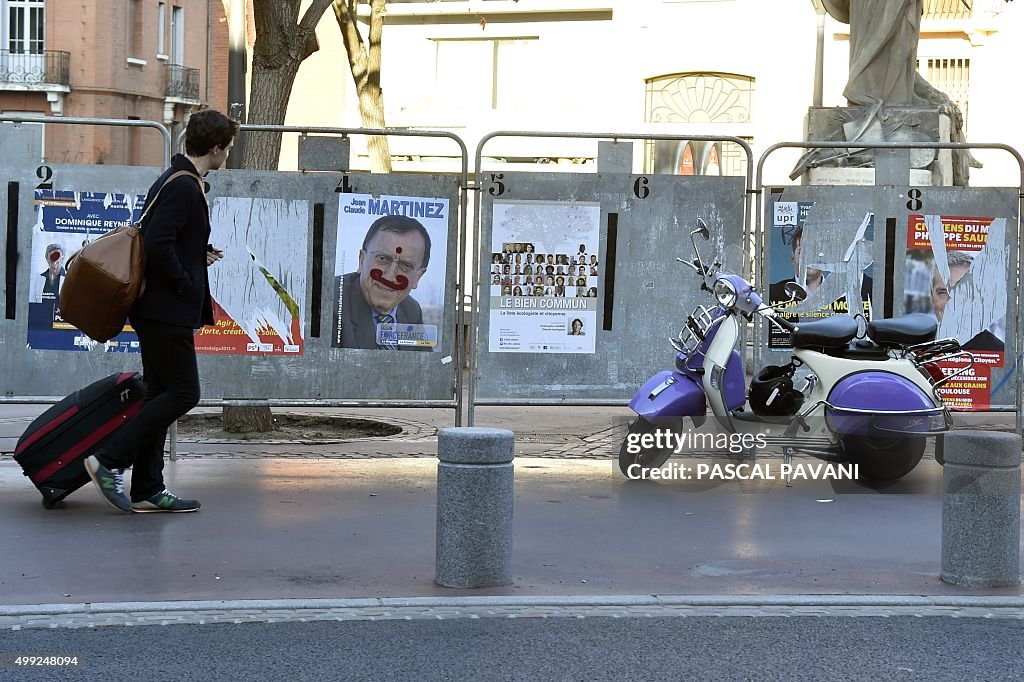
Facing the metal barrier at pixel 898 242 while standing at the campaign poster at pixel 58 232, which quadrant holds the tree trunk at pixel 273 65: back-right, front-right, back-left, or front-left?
front-left

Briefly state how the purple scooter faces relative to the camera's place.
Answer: facing to the left of the viewer

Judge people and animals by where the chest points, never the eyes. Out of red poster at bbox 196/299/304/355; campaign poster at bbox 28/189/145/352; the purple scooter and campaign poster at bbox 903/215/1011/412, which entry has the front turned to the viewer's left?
the purple scooter

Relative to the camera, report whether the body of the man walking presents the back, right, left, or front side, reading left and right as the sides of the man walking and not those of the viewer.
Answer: right

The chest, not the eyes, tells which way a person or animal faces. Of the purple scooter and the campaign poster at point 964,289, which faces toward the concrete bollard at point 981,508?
the campaign poster

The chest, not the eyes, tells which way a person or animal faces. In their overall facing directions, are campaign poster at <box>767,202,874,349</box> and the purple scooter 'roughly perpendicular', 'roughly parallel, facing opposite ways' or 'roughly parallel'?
roughly perpendicular

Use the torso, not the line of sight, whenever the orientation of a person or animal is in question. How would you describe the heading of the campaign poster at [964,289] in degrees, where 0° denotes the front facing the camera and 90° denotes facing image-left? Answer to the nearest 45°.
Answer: approximately 0°

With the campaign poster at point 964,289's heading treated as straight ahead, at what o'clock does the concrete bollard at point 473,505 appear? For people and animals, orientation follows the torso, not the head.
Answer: The concrete bollard is roughly at 1 o'clock from the campaign poster.

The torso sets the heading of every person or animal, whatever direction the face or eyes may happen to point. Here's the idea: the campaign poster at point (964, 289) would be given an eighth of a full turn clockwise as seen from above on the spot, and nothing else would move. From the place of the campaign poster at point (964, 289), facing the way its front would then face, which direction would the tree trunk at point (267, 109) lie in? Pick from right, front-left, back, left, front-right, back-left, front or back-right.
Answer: front-right

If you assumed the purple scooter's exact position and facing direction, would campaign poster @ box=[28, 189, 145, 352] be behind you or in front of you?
in front

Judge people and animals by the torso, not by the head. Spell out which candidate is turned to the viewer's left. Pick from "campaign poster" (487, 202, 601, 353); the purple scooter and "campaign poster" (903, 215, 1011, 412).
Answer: the purple scooter

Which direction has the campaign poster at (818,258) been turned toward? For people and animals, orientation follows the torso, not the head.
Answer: toward the camera

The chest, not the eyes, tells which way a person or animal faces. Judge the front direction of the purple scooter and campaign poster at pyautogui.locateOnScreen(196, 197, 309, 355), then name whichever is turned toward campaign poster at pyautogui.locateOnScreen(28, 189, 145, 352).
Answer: the purple scooter

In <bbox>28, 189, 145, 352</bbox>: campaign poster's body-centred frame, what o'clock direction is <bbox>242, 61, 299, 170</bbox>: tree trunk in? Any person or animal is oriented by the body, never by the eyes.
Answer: The tree trunk is roughly at 7 o'clock from the campaign poster.

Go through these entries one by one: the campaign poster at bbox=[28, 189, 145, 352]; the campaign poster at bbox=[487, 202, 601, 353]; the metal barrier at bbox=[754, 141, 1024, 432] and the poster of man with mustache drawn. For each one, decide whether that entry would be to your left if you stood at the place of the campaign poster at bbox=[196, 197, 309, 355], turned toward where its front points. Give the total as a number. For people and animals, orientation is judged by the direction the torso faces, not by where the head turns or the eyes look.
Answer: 3

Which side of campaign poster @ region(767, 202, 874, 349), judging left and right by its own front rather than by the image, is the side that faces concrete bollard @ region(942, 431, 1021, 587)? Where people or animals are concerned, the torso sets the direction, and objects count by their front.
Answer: front

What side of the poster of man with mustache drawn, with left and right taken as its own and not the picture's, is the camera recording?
front

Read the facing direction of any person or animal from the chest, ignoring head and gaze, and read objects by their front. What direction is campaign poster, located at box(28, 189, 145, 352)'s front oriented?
toward the camera
